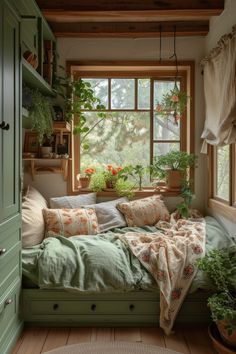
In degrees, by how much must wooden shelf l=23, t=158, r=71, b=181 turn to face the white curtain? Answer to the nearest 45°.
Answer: approximately 45° to its left

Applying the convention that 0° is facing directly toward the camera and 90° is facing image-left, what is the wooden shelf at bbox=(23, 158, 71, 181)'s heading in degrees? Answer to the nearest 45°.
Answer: approximately 0°

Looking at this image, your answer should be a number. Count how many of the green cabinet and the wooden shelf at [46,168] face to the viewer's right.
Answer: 1

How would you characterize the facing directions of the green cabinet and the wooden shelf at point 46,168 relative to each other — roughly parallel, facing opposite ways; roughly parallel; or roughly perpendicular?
roughly perpendicular

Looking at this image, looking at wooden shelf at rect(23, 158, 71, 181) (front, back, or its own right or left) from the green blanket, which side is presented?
front

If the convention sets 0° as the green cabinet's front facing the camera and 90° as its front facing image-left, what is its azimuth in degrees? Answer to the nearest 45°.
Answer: approximately 270°
